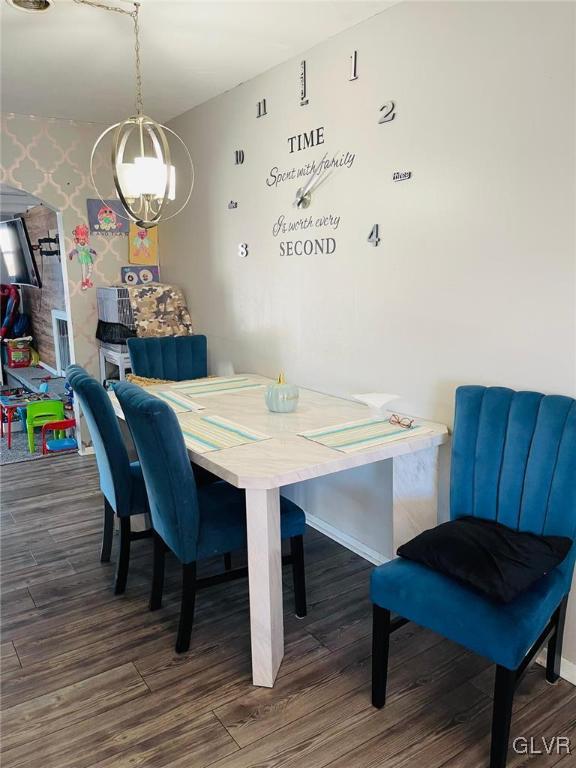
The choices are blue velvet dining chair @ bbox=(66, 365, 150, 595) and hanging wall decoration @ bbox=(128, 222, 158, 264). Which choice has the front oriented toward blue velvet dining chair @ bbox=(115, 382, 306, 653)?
the hanging wall decoration

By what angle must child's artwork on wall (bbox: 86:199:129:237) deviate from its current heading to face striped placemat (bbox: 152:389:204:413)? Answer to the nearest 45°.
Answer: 0° — it already faces it

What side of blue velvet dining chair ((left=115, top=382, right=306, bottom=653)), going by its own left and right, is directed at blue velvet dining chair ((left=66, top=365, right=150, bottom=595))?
left

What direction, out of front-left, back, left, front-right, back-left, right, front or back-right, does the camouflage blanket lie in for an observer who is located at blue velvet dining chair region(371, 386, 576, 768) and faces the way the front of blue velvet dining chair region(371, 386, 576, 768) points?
right

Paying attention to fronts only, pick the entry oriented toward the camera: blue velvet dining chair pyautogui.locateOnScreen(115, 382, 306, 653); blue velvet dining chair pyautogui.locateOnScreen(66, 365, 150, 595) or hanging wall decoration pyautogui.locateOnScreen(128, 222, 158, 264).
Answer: the hanging wall decoration

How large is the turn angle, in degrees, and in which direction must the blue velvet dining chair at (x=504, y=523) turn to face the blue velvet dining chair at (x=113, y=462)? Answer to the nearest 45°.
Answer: approximately 45° to its right

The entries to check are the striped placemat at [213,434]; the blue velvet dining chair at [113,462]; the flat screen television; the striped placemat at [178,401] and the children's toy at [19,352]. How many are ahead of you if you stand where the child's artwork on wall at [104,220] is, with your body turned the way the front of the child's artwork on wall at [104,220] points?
3

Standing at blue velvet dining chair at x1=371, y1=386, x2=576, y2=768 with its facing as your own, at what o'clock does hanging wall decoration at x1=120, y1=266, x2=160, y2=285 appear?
The hanging wall decoration is roughly at 3 o'clock from the blue velvet dining chair.

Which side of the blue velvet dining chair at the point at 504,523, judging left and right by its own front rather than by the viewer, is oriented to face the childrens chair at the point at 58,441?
right

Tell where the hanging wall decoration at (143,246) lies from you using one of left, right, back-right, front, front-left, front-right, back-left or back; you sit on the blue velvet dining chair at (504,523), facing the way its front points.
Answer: right

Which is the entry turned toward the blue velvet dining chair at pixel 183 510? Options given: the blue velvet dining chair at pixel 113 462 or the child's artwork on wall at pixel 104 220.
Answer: the child's artwork on wall

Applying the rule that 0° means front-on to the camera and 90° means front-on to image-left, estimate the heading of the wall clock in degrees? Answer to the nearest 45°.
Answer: approximately 45°

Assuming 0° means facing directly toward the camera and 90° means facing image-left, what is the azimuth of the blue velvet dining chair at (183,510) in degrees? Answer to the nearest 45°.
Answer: approximately 225°
